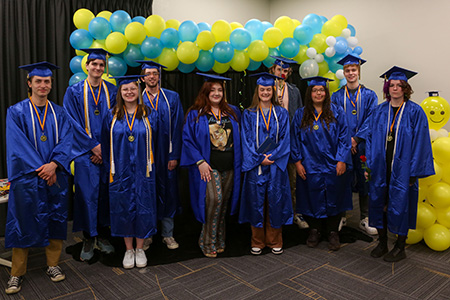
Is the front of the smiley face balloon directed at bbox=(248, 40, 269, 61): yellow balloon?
no

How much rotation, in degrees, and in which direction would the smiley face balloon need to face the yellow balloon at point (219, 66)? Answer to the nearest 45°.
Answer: approximately 90° to its right

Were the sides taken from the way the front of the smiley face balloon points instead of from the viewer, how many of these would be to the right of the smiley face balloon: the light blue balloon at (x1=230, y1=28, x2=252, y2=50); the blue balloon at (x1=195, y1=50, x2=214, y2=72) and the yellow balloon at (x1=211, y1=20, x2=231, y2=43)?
3

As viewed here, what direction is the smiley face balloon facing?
toward the camera

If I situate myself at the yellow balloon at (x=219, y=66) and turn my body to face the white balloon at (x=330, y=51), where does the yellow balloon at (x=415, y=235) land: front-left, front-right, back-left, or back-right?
front-right

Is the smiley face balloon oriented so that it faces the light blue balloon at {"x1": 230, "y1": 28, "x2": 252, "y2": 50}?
no

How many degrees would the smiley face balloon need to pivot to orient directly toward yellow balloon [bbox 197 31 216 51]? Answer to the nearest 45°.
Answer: approximately 90° to its right

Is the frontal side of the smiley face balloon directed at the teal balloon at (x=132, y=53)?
no

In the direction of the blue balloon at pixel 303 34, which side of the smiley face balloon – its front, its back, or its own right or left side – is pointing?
right

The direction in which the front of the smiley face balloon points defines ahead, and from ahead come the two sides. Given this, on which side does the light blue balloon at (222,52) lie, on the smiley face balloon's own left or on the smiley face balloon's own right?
on the smiley face balloon's own right

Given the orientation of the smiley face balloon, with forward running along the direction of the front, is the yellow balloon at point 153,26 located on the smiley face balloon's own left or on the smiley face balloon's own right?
on the smiley face balloon's own right

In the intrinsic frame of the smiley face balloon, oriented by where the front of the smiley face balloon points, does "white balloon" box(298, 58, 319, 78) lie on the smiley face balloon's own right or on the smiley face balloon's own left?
on the smiley face balloon's own right

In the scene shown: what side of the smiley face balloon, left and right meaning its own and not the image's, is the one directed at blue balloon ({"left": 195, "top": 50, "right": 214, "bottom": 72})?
right

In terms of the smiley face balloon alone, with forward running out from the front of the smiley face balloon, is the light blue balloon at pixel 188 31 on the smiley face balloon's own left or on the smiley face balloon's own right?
on the smiley face balloon's own right

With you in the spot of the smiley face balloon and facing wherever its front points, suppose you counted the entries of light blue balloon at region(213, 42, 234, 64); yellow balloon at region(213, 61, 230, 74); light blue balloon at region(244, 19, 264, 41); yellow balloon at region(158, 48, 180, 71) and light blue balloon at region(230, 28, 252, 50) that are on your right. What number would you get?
5

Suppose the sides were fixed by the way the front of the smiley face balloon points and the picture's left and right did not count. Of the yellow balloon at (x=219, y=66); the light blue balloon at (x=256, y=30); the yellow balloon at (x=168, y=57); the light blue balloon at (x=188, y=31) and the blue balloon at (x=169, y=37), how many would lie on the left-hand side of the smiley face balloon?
0
